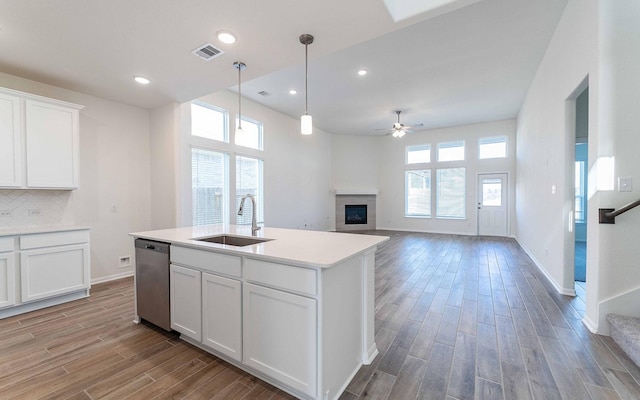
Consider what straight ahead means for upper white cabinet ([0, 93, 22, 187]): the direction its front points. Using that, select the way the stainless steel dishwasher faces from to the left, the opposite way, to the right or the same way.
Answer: to the right

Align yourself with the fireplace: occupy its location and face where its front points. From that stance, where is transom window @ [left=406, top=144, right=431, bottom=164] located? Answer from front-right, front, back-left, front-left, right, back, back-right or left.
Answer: left

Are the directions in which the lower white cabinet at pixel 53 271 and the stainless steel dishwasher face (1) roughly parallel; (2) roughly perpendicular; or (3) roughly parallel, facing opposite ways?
roughly perpendicular

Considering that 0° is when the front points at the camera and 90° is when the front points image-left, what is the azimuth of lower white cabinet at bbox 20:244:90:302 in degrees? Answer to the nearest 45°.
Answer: approximately 315°

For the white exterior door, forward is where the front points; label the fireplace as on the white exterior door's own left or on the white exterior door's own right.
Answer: on the white exterior door's own right
